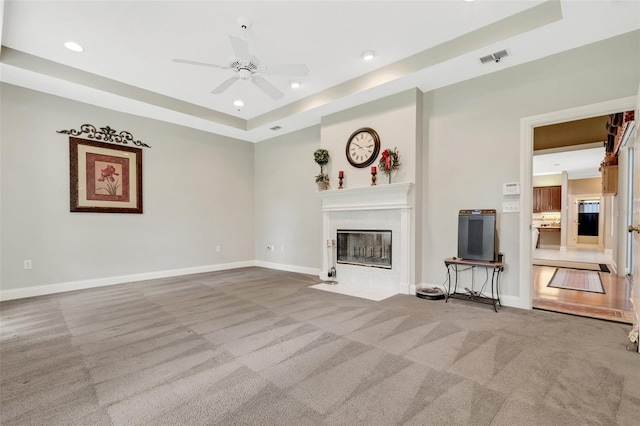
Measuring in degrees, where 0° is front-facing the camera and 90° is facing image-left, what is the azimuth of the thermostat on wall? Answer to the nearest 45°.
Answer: approximately 0°

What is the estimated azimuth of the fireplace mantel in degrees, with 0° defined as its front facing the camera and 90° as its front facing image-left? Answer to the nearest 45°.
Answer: approximately 45°

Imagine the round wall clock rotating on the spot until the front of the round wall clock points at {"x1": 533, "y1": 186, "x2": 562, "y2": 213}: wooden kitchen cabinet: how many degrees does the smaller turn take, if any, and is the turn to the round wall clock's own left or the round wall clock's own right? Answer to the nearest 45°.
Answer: approximately 180°

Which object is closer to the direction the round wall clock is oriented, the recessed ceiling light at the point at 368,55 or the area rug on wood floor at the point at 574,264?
the recessed ceiling light

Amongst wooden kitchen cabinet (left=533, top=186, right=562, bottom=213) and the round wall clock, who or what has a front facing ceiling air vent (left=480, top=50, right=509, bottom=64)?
the wooden kitchen cabinet

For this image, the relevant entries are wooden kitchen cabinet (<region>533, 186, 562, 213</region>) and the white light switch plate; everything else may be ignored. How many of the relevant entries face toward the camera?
2

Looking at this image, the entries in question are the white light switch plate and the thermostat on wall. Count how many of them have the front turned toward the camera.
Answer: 2
